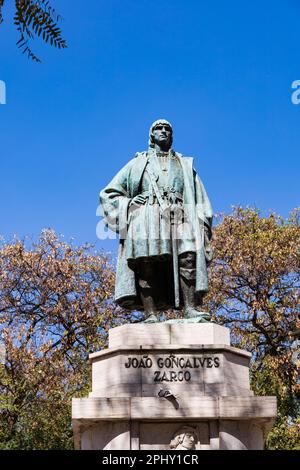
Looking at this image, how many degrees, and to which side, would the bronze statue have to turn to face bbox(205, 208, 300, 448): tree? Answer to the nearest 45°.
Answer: approximately 180°

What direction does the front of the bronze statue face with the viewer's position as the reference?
facing the viewer

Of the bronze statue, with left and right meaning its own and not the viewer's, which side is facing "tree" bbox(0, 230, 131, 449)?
back

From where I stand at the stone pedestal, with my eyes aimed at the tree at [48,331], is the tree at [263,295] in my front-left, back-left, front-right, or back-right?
front-right
